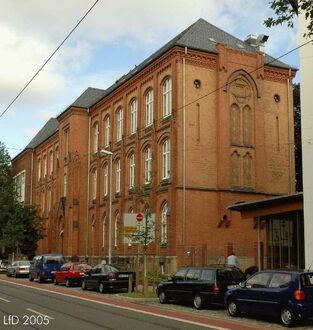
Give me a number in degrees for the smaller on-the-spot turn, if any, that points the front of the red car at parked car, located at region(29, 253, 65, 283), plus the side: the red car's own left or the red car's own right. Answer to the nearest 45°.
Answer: approximately 45° to the red car's own right

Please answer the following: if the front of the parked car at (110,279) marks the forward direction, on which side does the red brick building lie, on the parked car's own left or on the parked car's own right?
on the parked car's own right

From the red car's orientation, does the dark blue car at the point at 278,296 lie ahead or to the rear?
to the rear

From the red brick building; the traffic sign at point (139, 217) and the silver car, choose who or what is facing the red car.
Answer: the red brick building

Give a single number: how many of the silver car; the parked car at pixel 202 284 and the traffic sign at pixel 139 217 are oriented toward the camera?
1

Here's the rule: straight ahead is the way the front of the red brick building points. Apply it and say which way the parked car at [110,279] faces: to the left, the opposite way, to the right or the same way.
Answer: to the right

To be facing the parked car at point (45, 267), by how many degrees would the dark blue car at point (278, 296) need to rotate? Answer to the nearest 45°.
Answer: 0° — it already faces it

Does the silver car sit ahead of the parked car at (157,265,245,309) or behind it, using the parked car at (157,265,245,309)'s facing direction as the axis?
ahead

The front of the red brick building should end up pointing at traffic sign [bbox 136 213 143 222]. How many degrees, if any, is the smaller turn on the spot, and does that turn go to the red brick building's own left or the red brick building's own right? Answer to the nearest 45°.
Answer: approximately 45° to the red brick building's own left

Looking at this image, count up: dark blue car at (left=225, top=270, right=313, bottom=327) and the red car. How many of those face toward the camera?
0

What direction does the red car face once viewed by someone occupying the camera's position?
facing away from the viewer and to the left of the viewer

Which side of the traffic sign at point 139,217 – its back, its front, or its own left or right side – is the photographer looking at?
front

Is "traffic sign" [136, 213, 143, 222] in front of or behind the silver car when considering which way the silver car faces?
behind

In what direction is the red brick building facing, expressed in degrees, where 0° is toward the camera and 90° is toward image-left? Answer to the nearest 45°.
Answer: approximately 45°

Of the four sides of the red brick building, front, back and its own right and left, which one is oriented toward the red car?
front

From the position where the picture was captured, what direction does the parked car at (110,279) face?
facing away from the viewer and to the left of the viewer

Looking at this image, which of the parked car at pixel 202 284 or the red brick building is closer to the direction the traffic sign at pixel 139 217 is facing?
the parked car

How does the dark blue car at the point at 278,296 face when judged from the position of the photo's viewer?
facing away from the viewer and to the left of the viewer
